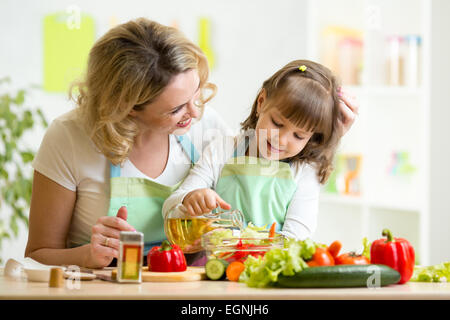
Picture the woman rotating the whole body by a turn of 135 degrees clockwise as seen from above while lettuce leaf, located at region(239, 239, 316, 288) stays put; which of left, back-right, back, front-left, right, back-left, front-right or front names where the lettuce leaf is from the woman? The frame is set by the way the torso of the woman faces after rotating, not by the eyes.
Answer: back-left

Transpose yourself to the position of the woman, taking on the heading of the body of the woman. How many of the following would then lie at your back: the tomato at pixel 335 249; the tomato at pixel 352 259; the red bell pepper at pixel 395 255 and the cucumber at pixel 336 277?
0

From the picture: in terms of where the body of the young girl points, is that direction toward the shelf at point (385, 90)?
no

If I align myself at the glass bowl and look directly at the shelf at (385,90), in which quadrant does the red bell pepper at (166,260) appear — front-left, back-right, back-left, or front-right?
back-left

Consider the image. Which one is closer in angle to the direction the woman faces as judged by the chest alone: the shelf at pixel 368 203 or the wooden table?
the wooden table

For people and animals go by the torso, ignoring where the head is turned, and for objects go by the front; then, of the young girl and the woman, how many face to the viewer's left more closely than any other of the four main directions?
0

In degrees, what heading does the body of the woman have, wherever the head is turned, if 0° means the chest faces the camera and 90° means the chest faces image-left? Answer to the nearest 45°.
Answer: approximately 315°

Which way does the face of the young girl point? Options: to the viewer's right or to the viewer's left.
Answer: to the viewer's left

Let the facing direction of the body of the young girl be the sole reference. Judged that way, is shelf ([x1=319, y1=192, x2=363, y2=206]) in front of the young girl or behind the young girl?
behind

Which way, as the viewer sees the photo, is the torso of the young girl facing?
toward the camera

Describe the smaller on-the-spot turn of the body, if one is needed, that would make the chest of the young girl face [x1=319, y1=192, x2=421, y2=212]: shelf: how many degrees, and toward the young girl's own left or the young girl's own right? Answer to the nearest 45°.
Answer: approximately 180°

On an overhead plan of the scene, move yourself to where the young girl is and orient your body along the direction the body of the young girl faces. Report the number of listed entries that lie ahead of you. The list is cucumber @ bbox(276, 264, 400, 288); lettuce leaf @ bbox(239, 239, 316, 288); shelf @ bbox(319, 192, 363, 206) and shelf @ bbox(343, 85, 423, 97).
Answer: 2

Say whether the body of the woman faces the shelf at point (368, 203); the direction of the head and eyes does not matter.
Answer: no

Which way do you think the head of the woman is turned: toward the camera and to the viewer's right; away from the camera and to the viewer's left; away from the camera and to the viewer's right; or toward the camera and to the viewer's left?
toward the camera and to the viewer's right
